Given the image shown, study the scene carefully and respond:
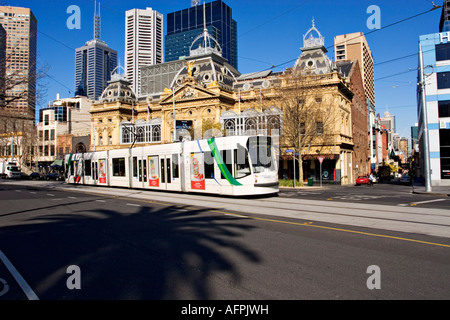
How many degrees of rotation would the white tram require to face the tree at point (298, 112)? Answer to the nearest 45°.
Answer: approximately 90° to its left

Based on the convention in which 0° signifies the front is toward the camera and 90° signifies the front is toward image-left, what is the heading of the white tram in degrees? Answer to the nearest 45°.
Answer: approximately 315°

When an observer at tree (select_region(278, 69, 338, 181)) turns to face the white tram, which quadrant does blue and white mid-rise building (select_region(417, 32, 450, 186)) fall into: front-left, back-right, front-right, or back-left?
back-left

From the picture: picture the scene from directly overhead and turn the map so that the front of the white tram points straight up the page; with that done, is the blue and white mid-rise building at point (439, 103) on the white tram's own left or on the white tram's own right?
on the white tram's own left
